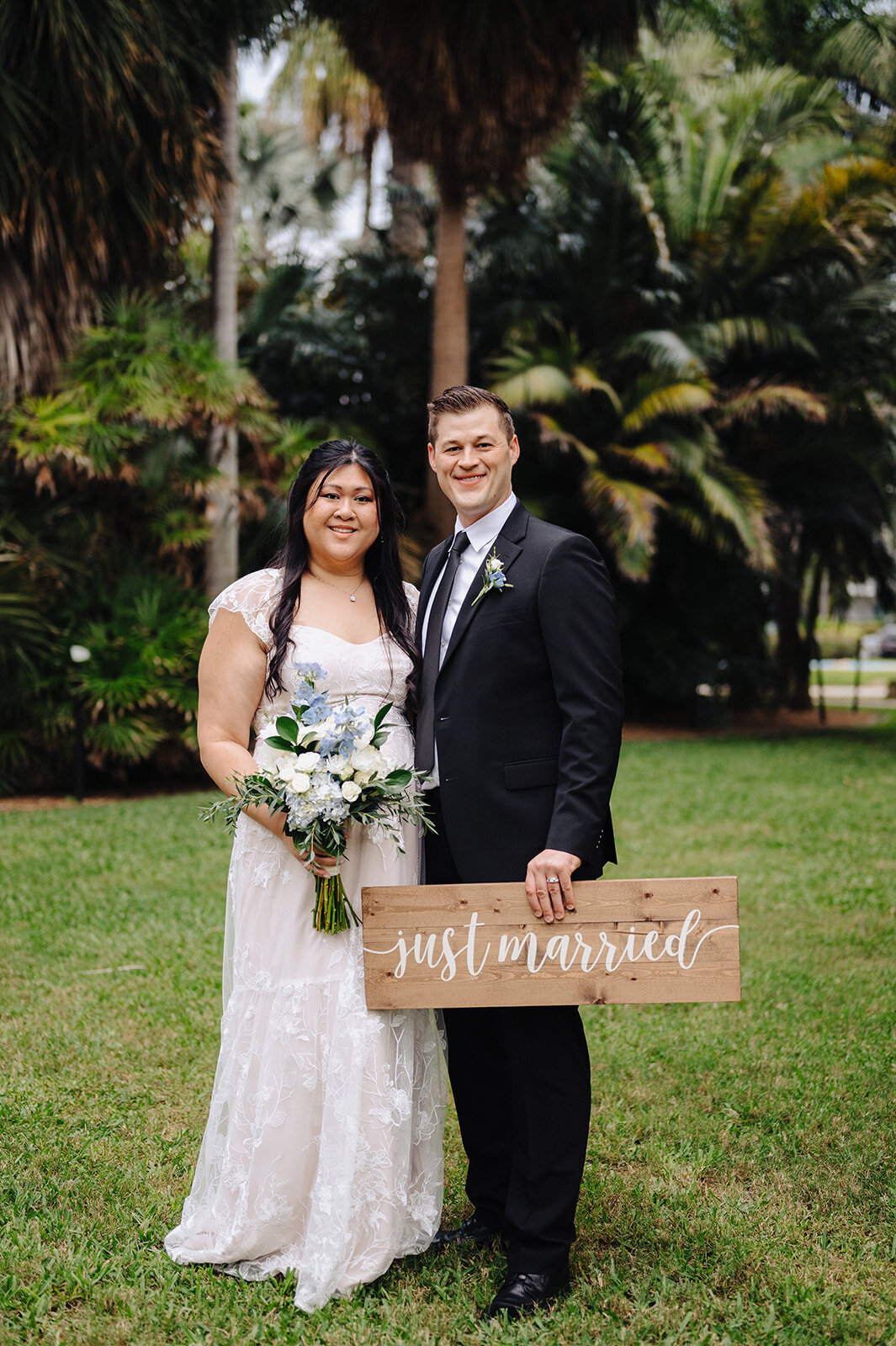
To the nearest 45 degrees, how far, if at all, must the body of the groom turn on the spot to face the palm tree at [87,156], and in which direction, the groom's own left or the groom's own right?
approximately 90° to the groom's own right

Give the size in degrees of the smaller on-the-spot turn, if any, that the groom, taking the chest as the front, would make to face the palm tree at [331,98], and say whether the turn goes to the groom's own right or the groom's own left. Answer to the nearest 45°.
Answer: approximately 135° to the groom's own right

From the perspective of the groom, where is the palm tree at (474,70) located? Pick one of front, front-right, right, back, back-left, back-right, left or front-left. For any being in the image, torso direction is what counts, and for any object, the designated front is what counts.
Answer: back-right

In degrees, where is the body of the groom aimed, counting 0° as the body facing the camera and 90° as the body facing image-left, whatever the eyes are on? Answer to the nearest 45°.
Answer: approximately 45°

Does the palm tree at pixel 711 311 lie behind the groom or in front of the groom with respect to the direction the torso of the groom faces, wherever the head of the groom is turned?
behind

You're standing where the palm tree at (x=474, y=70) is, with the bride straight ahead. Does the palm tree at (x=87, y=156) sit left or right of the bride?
right
